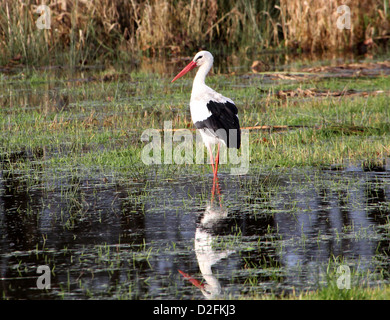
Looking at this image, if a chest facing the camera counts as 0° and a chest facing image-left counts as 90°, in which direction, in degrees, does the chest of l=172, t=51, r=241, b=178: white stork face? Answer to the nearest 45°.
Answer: approximately 90°
